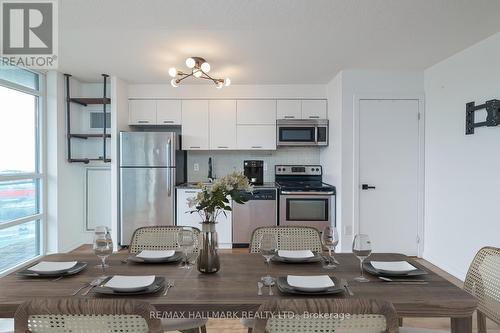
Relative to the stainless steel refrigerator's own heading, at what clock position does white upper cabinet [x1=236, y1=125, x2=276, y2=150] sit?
The white upper cabinet is roughly at 9 o'clock from the stainless steel refrigerator.

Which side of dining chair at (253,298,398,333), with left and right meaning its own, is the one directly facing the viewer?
back

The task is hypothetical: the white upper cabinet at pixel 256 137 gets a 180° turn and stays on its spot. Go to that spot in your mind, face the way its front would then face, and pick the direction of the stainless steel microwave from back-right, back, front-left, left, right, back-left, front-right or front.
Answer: right

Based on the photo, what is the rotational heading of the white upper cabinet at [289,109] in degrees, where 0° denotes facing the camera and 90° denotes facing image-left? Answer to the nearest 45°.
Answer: approximately 0°

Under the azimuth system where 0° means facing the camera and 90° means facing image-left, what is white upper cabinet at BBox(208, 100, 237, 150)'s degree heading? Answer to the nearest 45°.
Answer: approximately 0°

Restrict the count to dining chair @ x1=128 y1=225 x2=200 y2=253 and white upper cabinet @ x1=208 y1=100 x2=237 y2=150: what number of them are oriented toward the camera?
2

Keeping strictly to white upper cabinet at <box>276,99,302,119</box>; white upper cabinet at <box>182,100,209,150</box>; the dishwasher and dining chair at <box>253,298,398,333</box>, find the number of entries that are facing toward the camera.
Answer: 3

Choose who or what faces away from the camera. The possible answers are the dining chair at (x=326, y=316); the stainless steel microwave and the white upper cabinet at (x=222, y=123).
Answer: the dining chair

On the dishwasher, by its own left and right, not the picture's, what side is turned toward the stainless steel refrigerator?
right

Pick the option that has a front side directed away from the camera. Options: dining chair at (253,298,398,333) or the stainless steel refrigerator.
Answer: the dining chair
